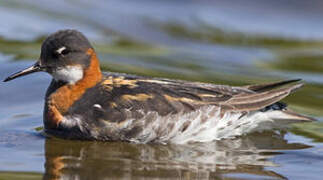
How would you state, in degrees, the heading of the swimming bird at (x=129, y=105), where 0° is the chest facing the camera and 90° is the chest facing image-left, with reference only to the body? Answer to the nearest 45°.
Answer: approximately 90°
